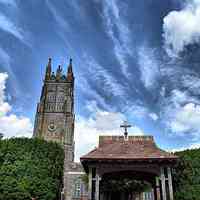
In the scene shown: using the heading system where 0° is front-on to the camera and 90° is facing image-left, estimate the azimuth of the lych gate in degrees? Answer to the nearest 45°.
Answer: approximately 0°

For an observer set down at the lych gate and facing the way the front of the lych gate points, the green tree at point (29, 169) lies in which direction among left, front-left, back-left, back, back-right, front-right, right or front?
right

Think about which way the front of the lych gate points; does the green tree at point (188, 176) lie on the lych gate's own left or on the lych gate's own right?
on the lych gate's own left
